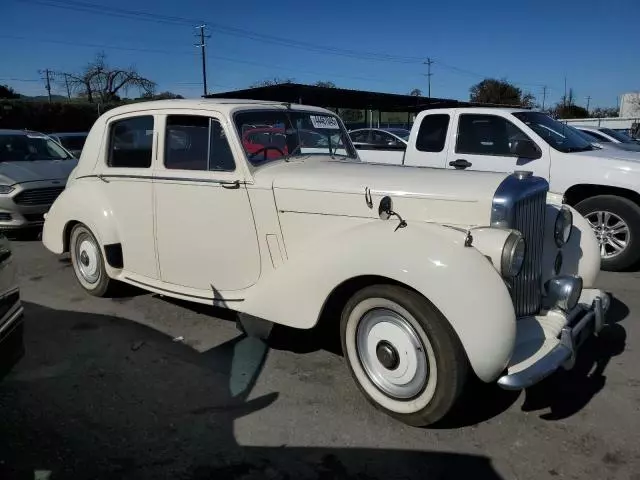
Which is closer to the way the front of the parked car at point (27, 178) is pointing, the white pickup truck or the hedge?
the white pickup truck

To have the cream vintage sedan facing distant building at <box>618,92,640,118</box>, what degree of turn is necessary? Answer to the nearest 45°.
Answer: approximately 90° to its left

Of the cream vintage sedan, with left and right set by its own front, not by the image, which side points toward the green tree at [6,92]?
back

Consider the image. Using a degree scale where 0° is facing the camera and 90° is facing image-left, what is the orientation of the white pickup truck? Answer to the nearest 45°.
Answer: approximately 315°

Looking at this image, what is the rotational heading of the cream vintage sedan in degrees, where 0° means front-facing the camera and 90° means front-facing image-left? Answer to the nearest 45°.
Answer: approximately 315°

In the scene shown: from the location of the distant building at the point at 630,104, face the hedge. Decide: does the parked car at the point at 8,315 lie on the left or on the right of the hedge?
left

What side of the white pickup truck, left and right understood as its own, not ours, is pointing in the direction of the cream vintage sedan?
right

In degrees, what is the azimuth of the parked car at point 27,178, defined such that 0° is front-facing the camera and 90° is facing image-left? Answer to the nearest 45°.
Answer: approximately 315°

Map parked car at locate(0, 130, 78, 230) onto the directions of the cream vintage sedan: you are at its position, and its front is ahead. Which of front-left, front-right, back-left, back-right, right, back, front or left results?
back

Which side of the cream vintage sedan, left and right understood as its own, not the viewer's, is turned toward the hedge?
back
